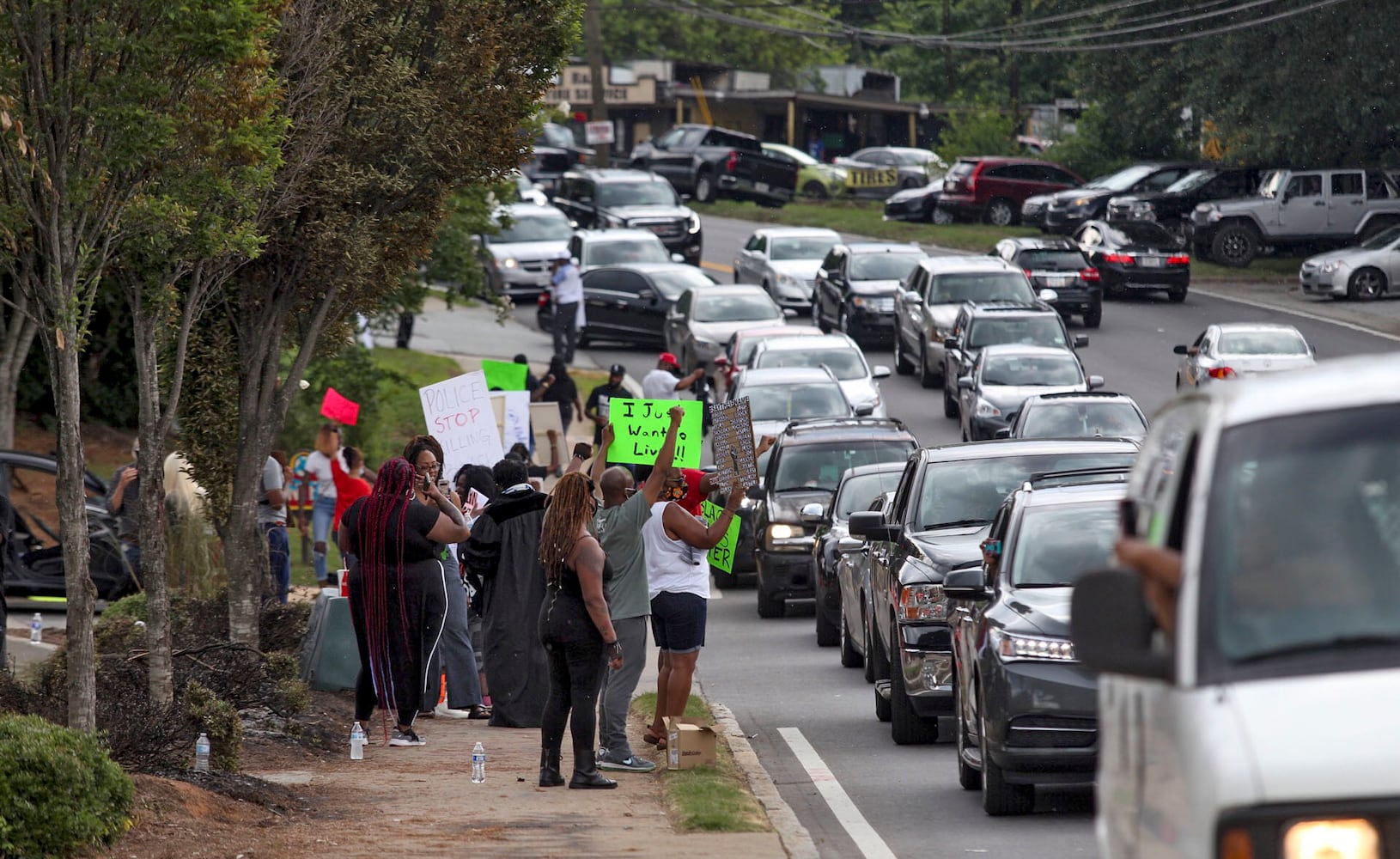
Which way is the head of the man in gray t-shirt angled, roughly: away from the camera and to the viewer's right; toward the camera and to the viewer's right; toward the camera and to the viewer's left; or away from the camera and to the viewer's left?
away from the camera and to the viewer's right

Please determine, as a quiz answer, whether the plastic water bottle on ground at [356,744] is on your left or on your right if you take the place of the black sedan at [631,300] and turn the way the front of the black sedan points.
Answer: on your right

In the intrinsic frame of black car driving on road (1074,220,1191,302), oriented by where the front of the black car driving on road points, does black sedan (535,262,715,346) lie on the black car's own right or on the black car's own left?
on the black car's own left

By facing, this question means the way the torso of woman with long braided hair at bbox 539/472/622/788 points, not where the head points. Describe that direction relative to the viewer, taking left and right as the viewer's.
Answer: facing away from the viewer and to the right of the viewer

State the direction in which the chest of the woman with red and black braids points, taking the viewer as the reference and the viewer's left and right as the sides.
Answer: facing away from the viewer and to the right of the viewer

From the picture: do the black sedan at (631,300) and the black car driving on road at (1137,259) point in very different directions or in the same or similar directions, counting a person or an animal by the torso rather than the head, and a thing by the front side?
very different directions

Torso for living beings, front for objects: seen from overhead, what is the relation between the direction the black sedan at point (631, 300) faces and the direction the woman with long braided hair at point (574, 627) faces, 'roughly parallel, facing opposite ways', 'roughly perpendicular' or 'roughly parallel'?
roughly perpendicular

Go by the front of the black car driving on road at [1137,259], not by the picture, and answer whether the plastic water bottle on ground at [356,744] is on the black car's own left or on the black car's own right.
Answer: on the black car's own left
